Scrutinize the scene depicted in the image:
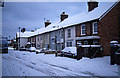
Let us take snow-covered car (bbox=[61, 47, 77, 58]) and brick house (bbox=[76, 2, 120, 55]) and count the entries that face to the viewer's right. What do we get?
0

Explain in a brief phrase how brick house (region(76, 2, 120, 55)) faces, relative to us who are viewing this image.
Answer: facing the viewer and to the left of the viewer

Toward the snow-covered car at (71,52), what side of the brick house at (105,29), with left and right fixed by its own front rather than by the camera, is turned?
front
